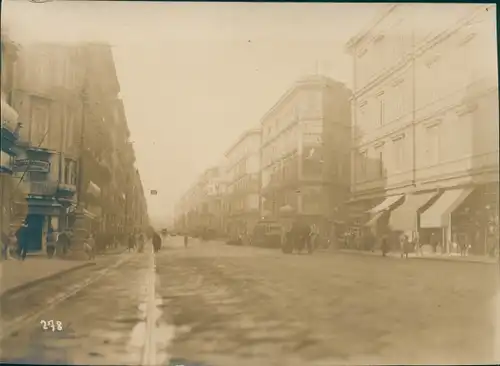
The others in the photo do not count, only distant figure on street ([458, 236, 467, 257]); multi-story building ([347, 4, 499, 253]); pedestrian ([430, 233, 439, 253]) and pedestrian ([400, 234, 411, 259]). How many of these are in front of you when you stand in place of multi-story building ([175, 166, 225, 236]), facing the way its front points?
0

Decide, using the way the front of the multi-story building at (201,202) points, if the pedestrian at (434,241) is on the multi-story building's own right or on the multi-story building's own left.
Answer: on the multi-story building's own left

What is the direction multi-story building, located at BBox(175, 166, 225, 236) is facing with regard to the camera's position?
facing the viewer and to the left of the viewer

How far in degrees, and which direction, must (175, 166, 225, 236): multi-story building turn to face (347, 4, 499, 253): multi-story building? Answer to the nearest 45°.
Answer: approximately 135° to its left

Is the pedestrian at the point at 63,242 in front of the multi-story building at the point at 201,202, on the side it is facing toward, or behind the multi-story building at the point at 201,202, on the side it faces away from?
in front

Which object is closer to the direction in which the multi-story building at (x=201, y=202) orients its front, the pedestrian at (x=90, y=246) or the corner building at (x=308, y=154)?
the pedestrian

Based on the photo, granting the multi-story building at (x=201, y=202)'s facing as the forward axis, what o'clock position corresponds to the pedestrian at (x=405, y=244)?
The pedestrian is roughly at 8 o'clock from the multi-story building.

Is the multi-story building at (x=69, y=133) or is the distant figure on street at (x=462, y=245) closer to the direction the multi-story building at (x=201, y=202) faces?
the multi-story building

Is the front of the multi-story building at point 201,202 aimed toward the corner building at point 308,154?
no
